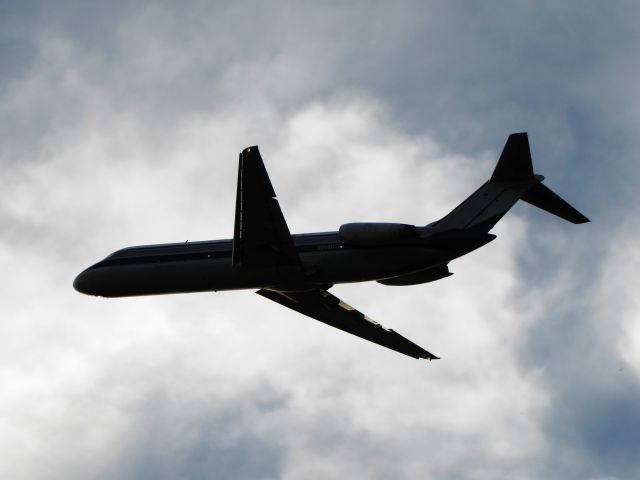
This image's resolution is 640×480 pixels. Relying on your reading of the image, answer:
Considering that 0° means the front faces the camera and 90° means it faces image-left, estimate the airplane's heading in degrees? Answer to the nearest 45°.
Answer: approximately 135°
